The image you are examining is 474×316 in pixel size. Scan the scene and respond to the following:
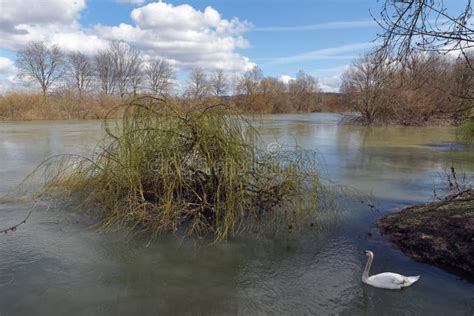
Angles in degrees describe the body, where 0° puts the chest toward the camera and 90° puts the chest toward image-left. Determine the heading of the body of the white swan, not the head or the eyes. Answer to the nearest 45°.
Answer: approximately 90°

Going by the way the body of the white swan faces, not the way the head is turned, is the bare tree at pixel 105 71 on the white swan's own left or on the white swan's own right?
on the white swan's own right

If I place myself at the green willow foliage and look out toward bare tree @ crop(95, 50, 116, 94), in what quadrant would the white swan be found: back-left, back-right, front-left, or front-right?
back-right

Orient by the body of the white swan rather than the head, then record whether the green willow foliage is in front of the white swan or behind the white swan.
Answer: in front
